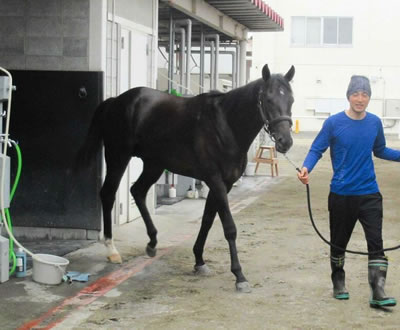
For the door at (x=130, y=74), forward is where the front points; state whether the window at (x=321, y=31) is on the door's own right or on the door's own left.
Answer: on the door's own left

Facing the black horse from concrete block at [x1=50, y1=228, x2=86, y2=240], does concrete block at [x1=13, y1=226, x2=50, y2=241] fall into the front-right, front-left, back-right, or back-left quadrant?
back-right

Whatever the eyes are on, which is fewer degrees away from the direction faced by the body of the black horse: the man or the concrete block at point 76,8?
the man

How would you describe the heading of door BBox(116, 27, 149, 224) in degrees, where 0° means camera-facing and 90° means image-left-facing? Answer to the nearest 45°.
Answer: approximately 315°

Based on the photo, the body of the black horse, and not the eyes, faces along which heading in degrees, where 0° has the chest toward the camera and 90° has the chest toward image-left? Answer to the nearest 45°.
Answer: approximately 315°

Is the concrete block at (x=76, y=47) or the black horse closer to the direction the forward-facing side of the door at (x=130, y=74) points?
the black horse

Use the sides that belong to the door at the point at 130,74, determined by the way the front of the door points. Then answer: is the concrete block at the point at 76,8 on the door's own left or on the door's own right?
on the door's own right

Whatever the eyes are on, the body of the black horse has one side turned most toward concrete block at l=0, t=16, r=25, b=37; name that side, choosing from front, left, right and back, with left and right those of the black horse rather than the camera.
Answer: back

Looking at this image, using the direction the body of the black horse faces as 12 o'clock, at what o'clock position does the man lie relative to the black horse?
The man is roughly at 12 o'clock from the black horse.

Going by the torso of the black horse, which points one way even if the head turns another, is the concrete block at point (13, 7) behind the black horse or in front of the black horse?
behind

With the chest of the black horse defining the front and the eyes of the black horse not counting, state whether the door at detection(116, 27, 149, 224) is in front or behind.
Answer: behind
